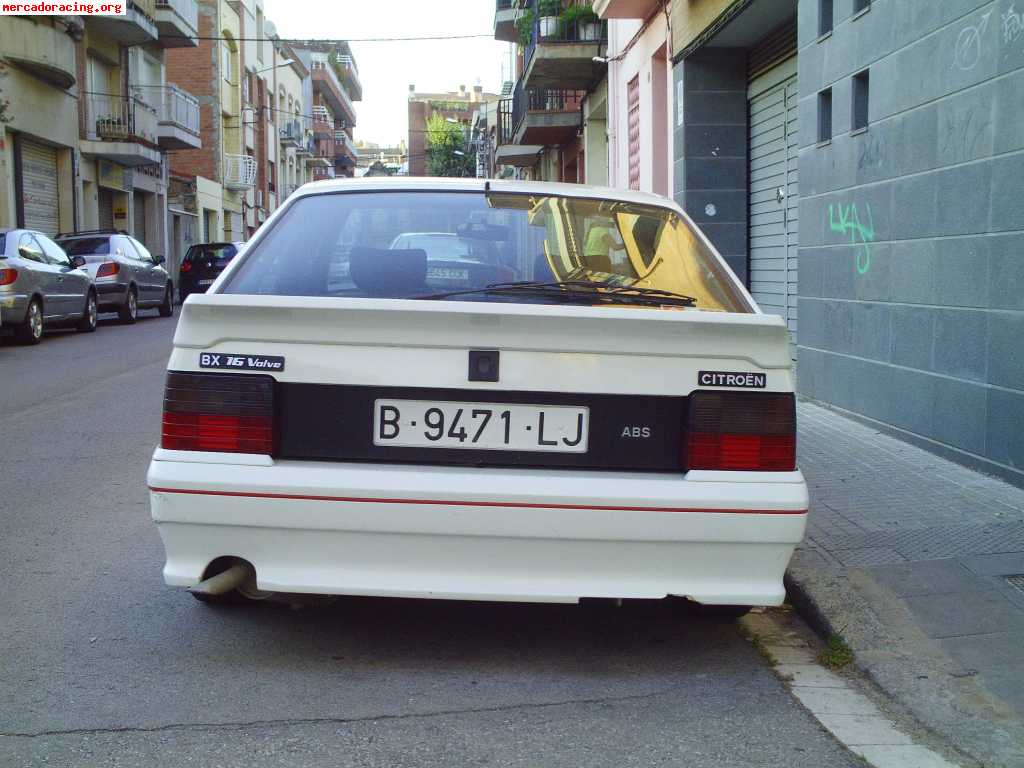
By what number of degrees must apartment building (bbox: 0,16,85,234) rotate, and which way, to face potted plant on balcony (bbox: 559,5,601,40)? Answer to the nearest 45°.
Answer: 0° — it already faces it

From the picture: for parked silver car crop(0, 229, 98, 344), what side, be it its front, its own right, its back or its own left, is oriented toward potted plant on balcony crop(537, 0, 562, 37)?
front

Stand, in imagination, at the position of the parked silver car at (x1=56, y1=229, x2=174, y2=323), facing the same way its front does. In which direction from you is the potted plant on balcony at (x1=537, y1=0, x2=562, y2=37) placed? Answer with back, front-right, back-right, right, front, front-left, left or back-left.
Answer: front-right

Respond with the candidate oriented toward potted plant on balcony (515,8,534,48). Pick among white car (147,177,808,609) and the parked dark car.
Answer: the white car

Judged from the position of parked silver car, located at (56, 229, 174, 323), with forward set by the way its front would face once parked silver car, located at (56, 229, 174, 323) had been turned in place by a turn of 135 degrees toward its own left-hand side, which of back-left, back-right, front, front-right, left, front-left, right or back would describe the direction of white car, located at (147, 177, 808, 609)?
left

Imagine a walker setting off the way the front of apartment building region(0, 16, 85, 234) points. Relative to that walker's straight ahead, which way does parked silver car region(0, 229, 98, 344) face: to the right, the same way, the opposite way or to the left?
to the left

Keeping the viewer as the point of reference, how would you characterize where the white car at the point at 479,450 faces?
facing away from the viewer

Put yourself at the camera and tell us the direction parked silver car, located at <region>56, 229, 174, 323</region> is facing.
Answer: facing away from the viewer and to the right of the viewer

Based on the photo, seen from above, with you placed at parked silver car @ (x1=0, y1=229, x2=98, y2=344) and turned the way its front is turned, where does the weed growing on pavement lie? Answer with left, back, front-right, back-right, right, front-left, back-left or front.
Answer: back-right

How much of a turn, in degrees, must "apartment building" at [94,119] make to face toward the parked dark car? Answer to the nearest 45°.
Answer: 0° — it already faces it

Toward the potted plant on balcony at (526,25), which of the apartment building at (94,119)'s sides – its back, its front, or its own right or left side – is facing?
front

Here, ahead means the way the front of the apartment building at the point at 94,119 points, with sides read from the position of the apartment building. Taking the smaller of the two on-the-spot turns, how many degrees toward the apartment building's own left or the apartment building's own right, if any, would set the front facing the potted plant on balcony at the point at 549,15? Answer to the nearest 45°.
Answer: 0° — it already faces it

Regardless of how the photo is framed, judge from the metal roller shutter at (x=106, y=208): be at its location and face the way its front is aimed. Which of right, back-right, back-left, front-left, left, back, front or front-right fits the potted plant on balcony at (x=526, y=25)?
front

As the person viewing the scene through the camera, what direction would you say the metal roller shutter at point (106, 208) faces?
facing the viewer and to the right of the viewer

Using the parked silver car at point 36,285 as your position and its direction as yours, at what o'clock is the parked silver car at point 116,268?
the parked silver car at point 116,268 is roughly at 11 o'clock from the parked silver car at point 36,285.

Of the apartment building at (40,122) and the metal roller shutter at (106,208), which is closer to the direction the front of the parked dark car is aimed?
the metal roller shutter

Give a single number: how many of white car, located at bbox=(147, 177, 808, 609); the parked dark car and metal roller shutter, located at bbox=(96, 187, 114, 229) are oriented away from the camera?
2

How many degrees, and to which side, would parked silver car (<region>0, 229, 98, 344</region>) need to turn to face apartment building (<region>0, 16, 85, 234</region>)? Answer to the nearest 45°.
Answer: approximately 45° to its left

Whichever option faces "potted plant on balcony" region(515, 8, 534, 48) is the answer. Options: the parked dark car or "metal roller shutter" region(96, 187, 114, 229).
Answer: the metal roller shutter

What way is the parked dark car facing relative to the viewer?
away from the camera
